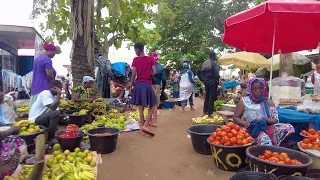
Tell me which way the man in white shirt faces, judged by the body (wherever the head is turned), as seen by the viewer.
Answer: to the viewer's right

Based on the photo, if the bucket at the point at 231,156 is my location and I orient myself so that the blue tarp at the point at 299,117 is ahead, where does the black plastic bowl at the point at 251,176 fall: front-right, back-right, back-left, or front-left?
back-right

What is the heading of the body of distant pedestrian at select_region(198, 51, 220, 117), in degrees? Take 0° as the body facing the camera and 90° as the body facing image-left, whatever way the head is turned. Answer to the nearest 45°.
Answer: approximately 225°

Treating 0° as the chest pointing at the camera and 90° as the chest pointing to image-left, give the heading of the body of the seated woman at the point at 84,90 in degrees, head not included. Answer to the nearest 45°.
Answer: approximately 315°

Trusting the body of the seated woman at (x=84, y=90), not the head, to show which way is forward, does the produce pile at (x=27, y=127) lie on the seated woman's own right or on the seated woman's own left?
on the seated woman's own right
